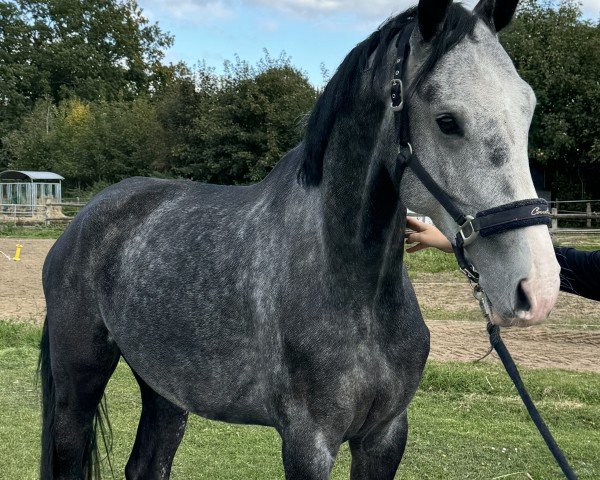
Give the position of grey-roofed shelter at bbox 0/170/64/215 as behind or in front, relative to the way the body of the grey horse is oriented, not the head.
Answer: behind

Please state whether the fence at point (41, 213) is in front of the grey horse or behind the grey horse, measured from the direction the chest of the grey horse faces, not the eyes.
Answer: behind

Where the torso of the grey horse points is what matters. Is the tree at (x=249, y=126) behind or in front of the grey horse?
behind

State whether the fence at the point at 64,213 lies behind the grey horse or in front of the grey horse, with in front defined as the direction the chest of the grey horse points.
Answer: behind

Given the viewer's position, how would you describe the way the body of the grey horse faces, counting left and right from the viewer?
facing the viewer and to the right of the viewer

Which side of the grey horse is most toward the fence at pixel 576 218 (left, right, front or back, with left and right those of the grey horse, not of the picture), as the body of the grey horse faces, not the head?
left

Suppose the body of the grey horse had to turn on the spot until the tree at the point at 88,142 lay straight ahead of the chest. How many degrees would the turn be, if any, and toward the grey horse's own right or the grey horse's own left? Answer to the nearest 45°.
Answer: approximately 135° to the grey horse's own left

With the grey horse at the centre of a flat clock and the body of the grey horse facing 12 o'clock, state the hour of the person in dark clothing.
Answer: The person in dark clothing is roughly at 10 o'clock from the grey horse.

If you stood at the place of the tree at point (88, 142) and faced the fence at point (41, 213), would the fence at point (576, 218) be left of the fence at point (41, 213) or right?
left
